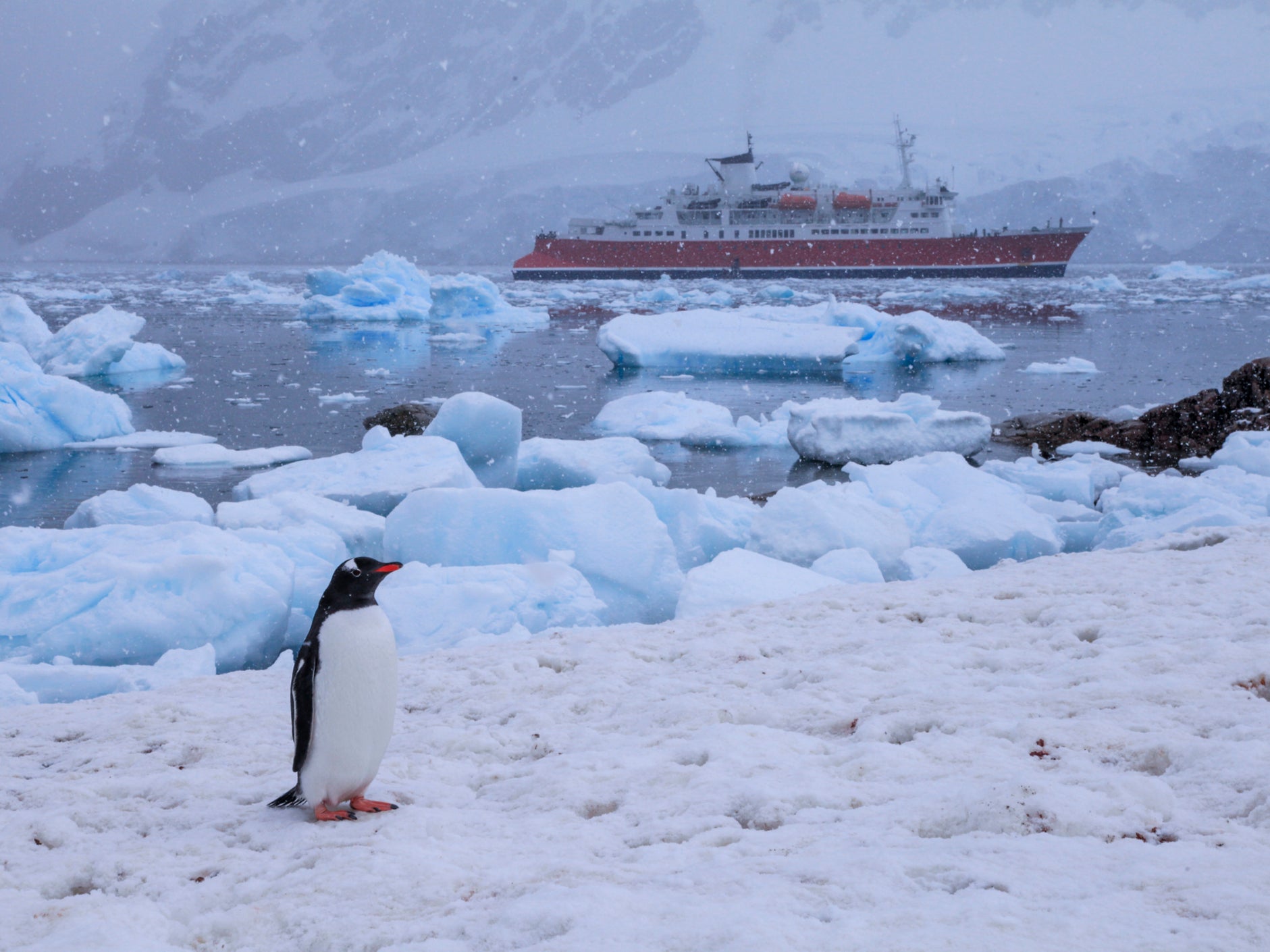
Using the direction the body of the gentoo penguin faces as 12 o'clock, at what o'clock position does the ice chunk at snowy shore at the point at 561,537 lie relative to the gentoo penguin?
The ice chunk at snowy shore is roughly at 8 o'clock from the gentoo penguin.

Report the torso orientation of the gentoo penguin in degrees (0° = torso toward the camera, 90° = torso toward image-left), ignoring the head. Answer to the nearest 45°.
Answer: approximately 315°

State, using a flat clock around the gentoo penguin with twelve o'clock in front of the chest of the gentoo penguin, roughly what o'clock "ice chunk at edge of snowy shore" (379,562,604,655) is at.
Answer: The ice chunk at edge of snowy shore is roughly at 8 o'clock from the gentoo penguin.

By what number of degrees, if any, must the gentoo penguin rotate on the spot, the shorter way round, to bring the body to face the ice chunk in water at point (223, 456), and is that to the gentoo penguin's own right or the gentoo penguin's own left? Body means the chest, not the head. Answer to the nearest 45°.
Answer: approximately 135° to the gentoo penguin's own left

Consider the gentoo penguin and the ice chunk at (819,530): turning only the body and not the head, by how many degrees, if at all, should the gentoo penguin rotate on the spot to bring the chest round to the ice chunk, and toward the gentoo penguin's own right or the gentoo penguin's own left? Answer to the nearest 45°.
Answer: approximately 90° to the gentoo penguin's own left

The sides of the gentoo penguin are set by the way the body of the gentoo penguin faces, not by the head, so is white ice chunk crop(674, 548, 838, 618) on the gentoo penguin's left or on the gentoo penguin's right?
on the gentoo penguin's left

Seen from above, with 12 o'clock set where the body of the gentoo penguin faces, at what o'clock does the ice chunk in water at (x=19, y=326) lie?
The ice chunk in water is roughly at 7 o'clock from the gentoo penguin.

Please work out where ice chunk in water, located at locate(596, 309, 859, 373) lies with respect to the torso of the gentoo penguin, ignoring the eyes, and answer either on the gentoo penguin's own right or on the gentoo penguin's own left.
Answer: on the gentoo penguin's own left

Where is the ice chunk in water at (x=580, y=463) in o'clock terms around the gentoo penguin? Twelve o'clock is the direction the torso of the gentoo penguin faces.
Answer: The ice chunk in water is roughly at 8 o'clock from the gentoo penguin.

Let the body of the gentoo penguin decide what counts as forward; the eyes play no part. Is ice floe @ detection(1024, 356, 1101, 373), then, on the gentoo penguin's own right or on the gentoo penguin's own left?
on the gentoo penguin's own left

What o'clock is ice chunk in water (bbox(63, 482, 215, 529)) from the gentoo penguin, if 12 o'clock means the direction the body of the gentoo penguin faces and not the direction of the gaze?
The ice chunk in water is roughly at 7 o'clock from the gentoo penguin.

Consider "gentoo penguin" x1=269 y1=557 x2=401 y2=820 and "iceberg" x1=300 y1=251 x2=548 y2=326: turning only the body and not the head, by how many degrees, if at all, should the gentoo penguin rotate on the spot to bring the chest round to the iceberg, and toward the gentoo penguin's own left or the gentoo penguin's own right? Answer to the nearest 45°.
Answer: approximately 135° to the gentoo penguin's own left
